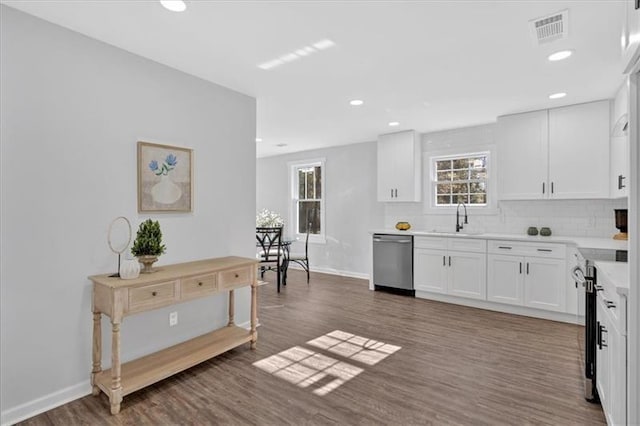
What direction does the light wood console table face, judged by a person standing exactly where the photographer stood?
facing the viewer and to the right of the viewer

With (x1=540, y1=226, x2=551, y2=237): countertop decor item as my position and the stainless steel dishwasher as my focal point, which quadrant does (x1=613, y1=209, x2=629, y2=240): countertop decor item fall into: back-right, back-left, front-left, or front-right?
back-left

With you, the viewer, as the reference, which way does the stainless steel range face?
facing to the left of the viewer

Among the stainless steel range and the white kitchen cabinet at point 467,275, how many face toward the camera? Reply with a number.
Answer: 1

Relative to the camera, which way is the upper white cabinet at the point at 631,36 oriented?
to the viewer's left

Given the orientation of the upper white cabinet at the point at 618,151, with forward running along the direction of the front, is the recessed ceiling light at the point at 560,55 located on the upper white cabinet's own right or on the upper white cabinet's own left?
on the upper white cabinet's own left

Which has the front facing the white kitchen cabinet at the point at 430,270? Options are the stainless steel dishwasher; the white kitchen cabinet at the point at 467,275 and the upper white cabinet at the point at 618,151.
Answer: the upper white cabinet

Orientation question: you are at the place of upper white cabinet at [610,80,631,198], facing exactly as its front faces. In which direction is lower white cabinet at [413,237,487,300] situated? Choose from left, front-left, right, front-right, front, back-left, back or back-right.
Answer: front

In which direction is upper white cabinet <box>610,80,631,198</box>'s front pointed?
to the viewer's left

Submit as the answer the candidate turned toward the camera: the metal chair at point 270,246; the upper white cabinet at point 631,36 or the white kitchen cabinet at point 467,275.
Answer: the white kitchen cabinet

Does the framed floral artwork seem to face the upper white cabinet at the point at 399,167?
no

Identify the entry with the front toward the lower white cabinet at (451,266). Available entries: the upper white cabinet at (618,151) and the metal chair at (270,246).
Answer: the upper white cabinet

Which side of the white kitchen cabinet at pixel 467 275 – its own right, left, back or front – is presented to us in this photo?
front

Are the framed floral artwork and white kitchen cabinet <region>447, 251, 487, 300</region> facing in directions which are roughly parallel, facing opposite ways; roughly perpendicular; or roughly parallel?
roughly perpendicular
